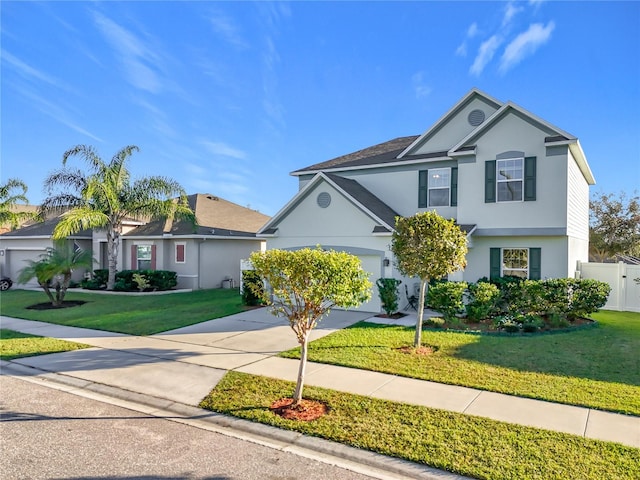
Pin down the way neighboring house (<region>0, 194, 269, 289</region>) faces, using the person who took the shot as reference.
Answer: facing the viewer and to the left of the viewer

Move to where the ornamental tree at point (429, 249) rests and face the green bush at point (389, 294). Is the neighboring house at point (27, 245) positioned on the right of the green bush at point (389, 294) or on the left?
left

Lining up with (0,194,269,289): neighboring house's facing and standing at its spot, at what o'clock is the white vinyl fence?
The white vinyl fence is roughly at 9 o'clock from the neighboring house.

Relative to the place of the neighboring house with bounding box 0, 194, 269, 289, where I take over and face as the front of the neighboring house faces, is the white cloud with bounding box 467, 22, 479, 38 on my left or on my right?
on my left

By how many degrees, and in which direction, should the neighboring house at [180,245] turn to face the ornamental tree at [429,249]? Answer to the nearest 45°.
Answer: approximately 45° to its left

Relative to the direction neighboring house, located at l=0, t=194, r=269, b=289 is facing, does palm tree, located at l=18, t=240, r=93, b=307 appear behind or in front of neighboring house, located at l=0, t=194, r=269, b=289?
in front

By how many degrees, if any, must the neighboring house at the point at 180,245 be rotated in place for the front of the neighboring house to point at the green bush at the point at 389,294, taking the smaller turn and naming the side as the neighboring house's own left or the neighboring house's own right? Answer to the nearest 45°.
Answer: approximately 45° to the neighboring house's own left

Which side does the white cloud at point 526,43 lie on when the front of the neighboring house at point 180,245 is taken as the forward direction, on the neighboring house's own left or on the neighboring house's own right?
on the neighboring house's own left

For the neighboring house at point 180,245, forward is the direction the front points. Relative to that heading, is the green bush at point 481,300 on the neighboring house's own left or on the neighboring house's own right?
on the neighboring house's own left

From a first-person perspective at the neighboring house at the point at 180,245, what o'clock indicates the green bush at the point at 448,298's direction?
The green bush is roughly at 10 o'clock from the neighboring house.
